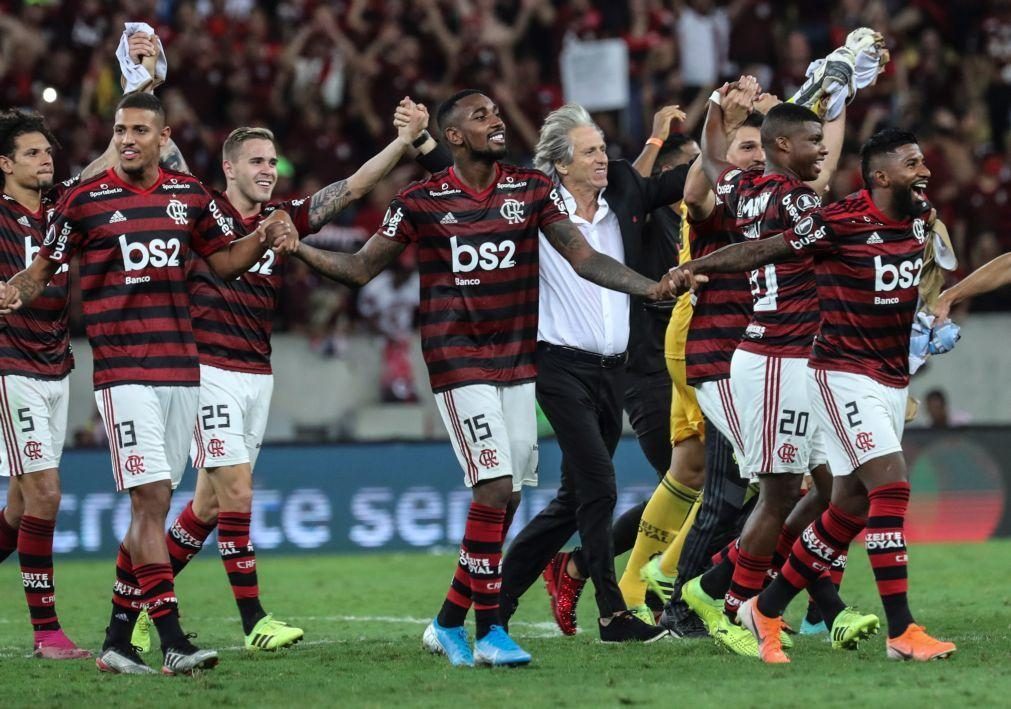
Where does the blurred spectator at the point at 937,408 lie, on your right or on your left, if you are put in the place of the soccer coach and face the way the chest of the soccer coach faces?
on your left

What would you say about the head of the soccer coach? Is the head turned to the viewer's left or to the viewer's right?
to the viewer's right

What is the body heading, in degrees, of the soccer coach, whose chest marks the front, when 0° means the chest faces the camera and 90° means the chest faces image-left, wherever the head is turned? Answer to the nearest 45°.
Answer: approximately 315°
